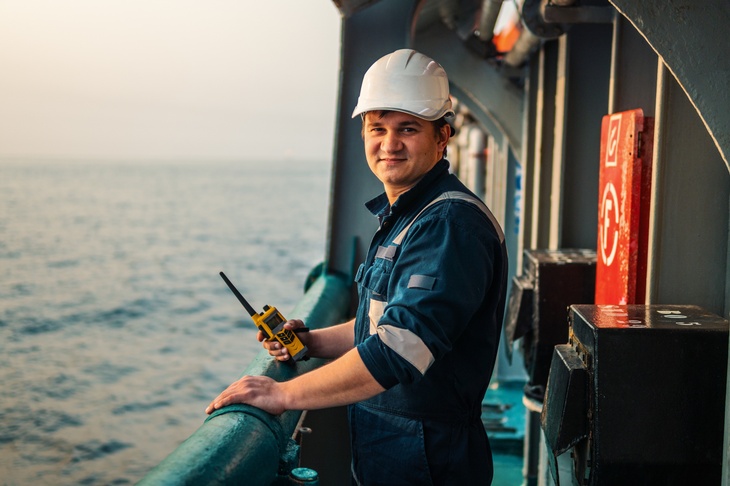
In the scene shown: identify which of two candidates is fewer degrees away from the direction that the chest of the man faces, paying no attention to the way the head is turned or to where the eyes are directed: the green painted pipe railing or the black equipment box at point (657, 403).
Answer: the green painted pipe railing

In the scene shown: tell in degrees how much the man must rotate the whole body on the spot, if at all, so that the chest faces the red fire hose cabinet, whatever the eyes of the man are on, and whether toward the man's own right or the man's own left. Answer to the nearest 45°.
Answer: approximately 135° to the man's own right

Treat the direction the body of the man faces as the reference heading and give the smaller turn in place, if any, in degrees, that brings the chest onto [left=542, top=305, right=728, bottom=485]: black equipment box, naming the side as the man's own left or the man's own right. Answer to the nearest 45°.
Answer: approximately 180°

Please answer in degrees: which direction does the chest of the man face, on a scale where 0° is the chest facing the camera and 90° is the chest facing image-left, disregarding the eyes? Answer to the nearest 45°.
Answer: approximately 90°

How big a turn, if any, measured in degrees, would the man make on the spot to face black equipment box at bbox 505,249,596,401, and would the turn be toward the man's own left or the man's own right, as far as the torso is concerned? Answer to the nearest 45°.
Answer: approximately 135° to the man's own right
